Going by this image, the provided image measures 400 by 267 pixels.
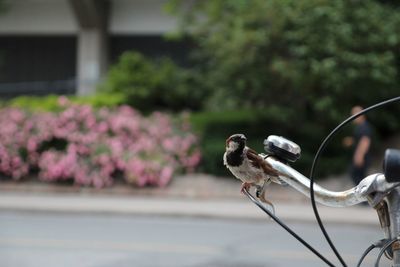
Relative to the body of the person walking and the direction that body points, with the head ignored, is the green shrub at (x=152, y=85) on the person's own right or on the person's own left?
on the person's own right

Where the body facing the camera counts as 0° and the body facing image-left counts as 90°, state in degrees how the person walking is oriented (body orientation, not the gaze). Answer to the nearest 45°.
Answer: approximately 90°

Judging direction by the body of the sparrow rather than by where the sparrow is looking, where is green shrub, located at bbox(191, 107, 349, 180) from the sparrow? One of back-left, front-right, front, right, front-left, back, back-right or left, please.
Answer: back-right

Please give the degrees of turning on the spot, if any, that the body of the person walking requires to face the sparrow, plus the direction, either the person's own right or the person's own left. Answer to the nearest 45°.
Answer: approximately 90° to the person's own left

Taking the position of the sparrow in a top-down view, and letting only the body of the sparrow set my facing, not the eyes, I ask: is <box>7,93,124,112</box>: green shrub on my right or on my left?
on my right

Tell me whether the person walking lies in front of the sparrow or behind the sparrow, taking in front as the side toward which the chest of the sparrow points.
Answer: behind

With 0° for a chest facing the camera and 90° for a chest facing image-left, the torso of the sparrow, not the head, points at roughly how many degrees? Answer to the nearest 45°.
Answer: approximately 45°

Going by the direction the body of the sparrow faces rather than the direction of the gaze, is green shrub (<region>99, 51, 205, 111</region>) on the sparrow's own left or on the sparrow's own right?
on the sparrow's own right

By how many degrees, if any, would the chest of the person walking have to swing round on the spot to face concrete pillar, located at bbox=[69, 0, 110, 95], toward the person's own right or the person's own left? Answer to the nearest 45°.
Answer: approximately 45° to the person's own right

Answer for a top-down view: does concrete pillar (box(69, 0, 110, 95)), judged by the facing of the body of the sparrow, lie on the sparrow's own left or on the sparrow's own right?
on the sparrow's own right

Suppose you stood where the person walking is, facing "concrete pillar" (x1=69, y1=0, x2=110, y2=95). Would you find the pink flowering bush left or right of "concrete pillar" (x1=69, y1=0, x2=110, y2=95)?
left

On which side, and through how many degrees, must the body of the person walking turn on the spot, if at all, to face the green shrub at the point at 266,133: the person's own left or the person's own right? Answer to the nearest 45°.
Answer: approximately 45° to the person's own right

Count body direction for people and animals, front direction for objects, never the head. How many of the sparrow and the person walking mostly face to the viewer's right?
0
